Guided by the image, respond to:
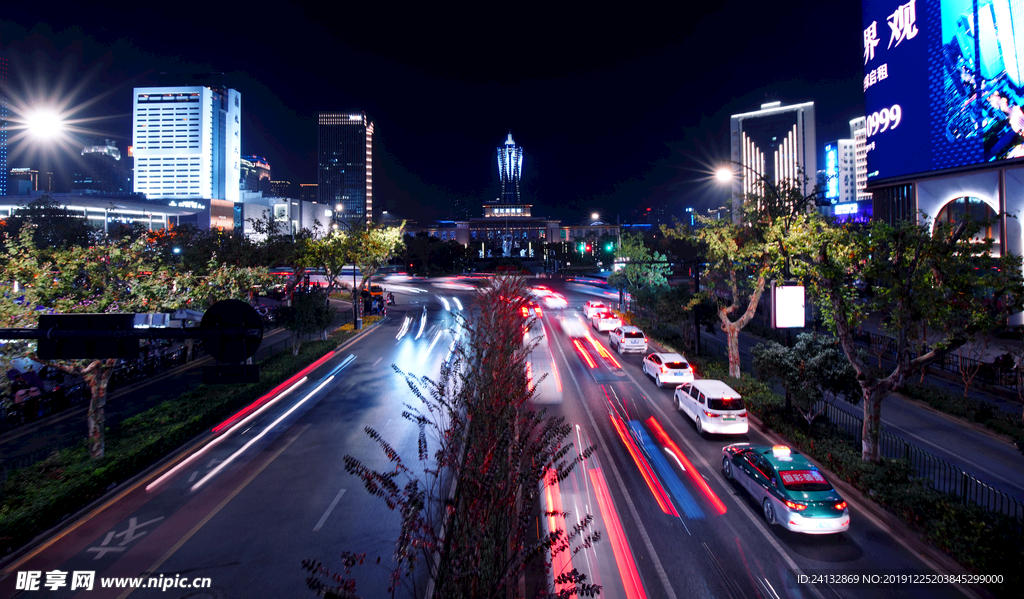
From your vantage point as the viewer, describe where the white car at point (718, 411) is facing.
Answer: facing away from the viewer and to the left of the viewer

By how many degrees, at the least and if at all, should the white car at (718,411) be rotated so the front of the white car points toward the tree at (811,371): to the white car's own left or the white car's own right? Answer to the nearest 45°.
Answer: approximately 135° to the white car's own right

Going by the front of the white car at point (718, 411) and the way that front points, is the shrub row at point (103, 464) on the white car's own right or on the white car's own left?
on the white car's own left

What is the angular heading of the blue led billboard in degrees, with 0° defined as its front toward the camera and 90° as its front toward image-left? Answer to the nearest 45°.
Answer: approximately 45°

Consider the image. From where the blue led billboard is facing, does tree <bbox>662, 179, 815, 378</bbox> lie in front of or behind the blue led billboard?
in front

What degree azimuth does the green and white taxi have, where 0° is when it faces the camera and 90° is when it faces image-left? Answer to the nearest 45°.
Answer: approximately 135°

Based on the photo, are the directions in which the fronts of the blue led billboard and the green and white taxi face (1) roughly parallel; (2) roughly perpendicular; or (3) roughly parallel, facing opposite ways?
roughly perpendicular

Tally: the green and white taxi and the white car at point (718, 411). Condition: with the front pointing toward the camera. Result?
0

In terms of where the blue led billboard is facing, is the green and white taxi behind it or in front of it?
in front

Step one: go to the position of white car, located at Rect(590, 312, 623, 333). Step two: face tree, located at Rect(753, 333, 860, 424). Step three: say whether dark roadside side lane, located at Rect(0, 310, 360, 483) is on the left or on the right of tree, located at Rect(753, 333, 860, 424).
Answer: right

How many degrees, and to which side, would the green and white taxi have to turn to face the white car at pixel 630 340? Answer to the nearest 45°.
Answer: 0° — it already faces it
